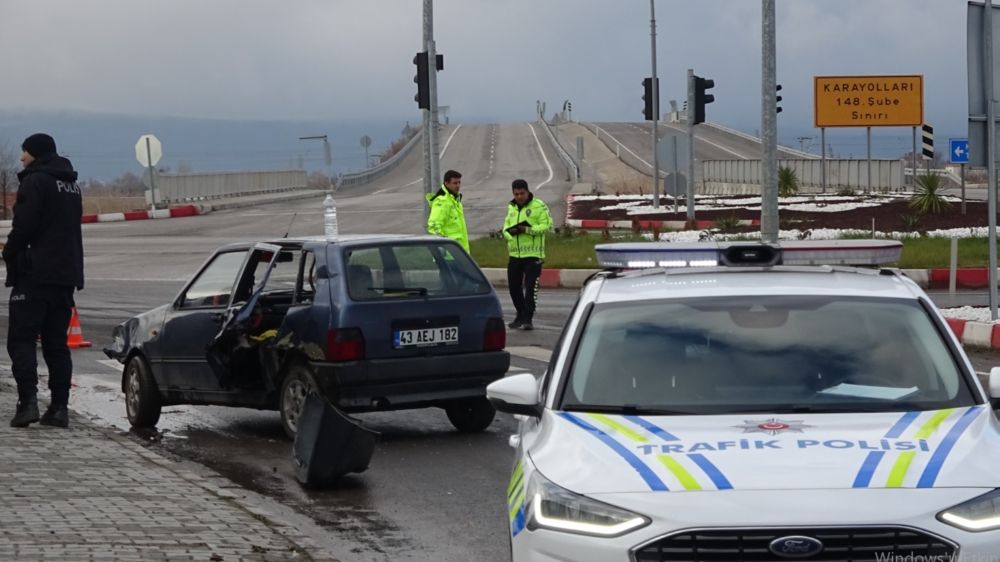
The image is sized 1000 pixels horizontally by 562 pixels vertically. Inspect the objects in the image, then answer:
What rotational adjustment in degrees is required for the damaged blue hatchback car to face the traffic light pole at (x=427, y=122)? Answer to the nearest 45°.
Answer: approximately 45° to its right

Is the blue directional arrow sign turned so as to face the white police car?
yes

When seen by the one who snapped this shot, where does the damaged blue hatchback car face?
facing away from the viewer and to the left of the viewer

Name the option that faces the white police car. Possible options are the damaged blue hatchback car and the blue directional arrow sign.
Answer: the blue directional arrow sign

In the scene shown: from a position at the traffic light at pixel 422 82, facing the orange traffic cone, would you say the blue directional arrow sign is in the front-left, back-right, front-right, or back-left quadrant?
back-left

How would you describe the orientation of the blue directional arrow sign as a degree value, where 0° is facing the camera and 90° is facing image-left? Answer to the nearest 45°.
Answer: approximately 0°
